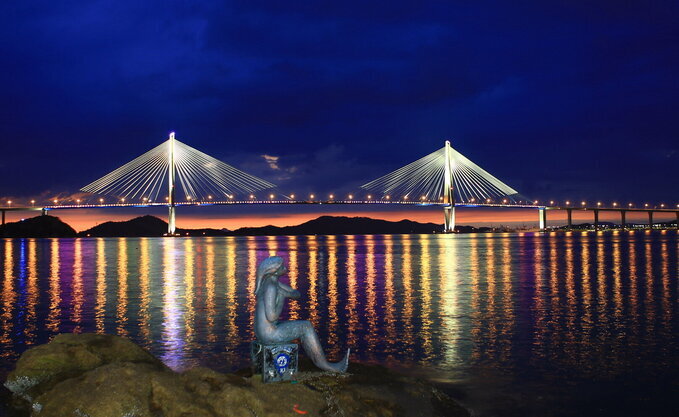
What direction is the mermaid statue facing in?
to the viewer's right
